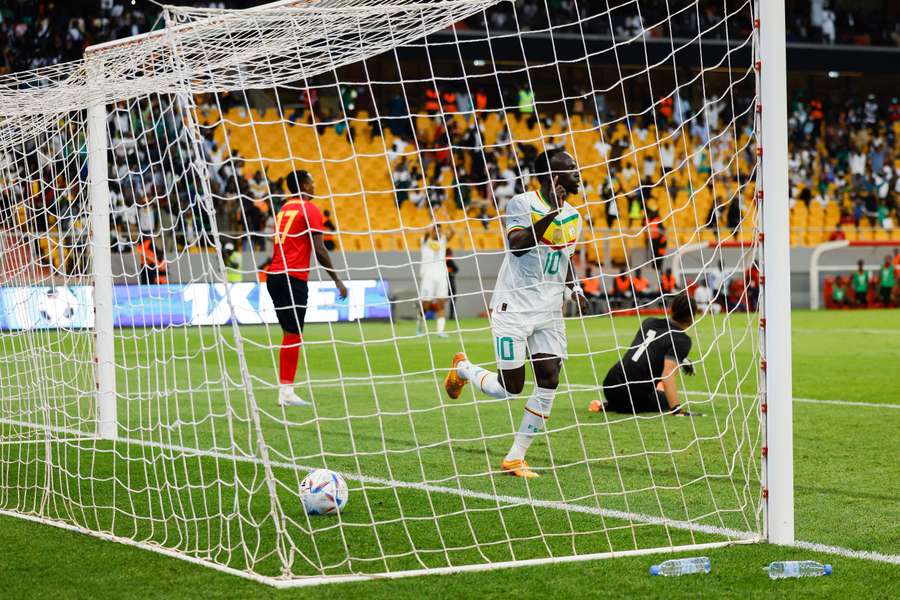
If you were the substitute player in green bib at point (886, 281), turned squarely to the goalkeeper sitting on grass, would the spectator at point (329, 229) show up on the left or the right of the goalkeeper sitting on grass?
right

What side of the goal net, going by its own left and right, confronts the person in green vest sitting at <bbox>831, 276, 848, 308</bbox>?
front

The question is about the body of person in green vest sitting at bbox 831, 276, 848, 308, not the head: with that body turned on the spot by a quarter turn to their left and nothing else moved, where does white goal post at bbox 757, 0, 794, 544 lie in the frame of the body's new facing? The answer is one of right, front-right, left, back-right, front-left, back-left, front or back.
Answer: right

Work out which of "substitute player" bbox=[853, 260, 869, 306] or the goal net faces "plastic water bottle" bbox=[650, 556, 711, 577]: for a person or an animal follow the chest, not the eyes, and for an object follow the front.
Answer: the substitute player

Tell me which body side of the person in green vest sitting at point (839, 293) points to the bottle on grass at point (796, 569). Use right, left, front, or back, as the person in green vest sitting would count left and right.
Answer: front

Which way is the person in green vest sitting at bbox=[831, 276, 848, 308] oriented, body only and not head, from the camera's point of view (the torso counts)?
toward the camera

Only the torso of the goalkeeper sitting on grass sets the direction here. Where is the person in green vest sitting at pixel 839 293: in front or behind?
in front

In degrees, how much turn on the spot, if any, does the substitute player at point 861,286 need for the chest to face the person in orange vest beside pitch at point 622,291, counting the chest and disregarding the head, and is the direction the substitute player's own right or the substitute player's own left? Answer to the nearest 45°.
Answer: approximately 45° to the substitute player's own right

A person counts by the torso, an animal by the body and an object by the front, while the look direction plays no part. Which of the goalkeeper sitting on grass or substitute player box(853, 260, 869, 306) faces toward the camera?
the substitute player

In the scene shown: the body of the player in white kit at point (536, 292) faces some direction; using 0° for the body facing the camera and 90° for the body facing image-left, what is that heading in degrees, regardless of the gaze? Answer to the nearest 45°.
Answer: approximately 315°

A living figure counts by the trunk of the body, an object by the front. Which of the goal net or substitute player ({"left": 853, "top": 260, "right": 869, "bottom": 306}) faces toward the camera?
the substitute player

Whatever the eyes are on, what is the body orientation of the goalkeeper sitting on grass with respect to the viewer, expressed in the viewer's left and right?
facing away from the viewer and to the right of the viewer

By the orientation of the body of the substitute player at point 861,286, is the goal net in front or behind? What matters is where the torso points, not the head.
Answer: in front

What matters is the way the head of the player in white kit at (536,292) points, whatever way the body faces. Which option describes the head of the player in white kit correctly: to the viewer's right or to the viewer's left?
to the viewer's right

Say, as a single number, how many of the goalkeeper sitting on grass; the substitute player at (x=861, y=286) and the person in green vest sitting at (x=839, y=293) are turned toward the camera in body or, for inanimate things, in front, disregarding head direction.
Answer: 2

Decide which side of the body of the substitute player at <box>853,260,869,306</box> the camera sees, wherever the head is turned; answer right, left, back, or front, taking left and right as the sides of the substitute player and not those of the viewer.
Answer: front
